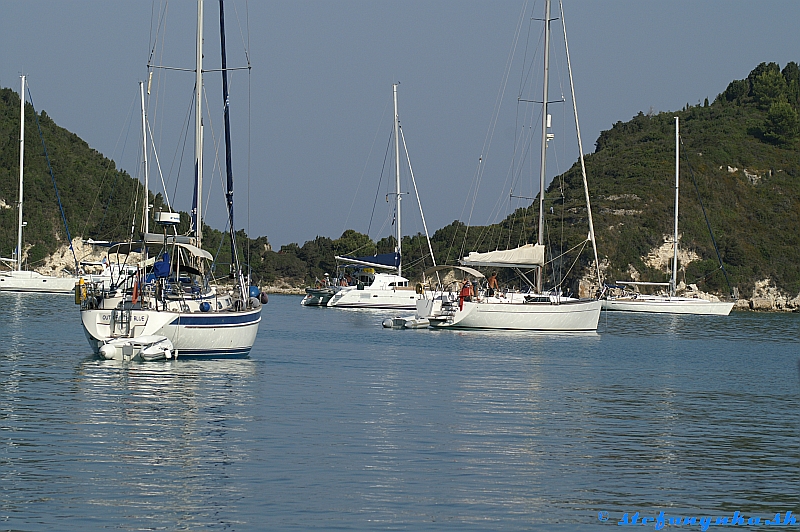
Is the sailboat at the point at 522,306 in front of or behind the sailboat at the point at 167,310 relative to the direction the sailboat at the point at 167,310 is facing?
in front

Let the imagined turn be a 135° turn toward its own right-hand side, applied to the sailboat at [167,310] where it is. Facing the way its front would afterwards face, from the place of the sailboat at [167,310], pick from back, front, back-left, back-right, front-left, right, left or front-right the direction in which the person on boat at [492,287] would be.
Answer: back-left

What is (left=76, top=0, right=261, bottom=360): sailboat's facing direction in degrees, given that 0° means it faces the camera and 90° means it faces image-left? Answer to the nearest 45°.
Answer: approximately 225°
